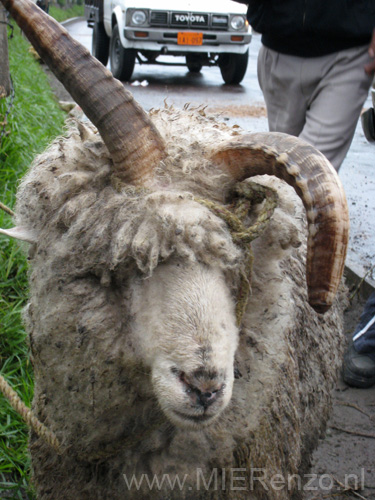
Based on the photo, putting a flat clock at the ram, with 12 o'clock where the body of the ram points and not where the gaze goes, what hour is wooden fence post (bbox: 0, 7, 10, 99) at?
The wooden fence post is roughly at 5 o'clock from the ram.

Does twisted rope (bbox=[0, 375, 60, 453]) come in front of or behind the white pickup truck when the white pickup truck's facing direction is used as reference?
in front

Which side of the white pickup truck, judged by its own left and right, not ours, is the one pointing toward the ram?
front

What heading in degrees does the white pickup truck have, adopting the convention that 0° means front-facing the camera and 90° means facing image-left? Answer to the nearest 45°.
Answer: approximately 0°

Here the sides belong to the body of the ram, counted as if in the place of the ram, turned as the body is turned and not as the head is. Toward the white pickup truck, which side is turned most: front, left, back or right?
back
